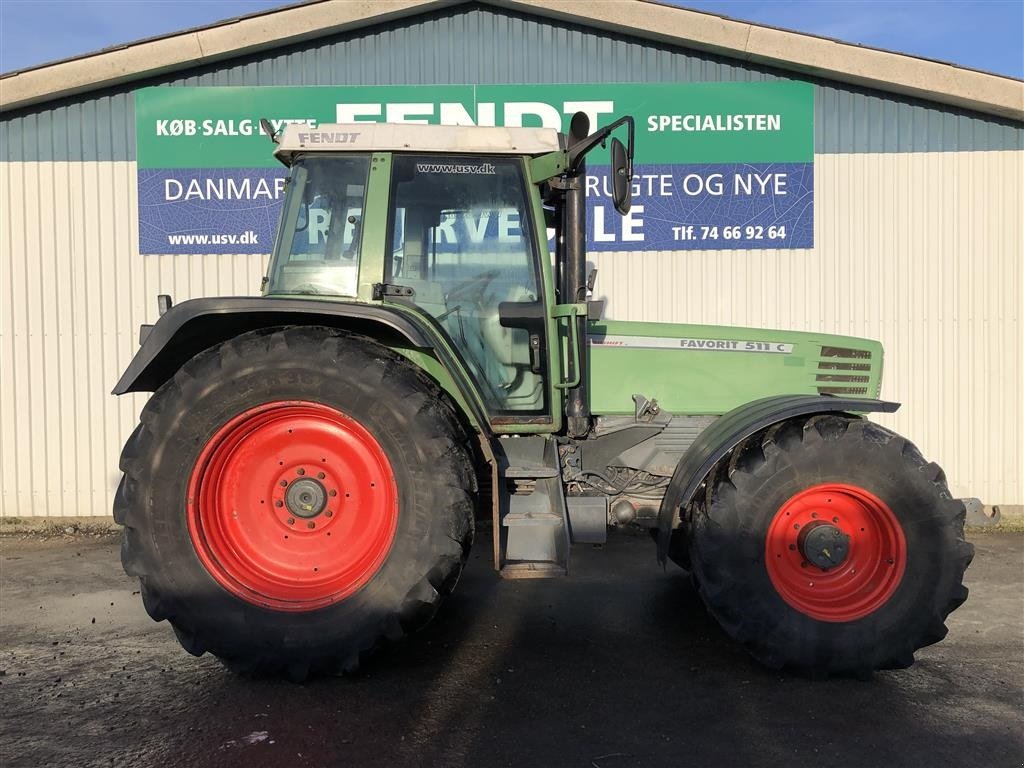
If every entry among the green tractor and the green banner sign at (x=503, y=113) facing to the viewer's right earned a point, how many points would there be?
1

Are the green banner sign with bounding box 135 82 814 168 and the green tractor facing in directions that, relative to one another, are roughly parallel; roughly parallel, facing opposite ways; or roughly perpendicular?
roughly perpendicular

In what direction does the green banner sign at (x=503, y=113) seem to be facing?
toward the camera

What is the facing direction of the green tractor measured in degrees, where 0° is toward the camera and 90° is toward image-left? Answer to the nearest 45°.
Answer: approximately 270°

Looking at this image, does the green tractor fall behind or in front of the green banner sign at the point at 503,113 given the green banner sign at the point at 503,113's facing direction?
in front

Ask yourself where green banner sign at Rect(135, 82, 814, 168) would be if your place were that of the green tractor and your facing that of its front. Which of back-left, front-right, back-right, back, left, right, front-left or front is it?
left
